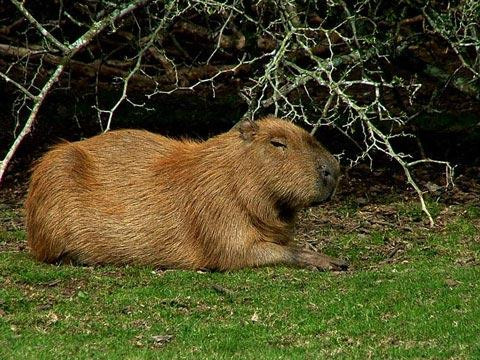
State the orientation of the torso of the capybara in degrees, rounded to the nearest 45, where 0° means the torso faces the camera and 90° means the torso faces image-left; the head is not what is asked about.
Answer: approximately 270°
